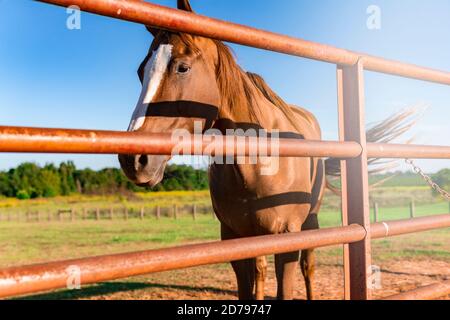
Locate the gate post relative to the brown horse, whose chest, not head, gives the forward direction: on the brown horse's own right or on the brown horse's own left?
on the brown horse's own left

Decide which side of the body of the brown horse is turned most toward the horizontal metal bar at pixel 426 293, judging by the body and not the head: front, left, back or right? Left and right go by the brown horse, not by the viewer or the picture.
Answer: left

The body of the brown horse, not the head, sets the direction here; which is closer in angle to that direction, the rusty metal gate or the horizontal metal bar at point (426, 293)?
the rusty metal gate

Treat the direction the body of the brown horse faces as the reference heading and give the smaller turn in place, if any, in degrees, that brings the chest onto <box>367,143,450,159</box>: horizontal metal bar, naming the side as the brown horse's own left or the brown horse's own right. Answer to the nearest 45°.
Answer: approximately 90° to the brown horse's own left

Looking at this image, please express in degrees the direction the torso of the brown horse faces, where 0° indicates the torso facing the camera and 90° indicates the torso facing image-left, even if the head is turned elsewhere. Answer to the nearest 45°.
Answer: approximately 45°
